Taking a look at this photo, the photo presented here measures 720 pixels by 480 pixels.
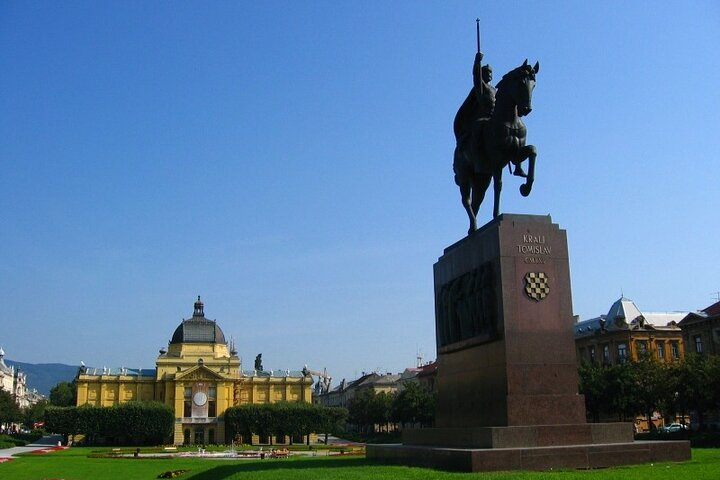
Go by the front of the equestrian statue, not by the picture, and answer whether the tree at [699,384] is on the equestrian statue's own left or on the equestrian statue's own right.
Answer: on the equestrian statue's own left
